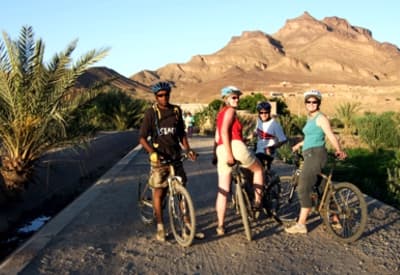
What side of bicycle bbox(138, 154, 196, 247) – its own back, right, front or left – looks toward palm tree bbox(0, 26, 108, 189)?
back

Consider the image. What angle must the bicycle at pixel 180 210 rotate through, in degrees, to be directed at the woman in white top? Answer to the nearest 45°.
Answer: approximately 90° to its left

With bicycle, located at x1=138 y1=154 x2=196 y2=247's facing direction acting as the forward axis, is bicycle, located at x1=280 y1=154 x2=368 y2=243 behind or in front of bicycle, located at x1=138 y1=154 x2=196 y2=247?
in front

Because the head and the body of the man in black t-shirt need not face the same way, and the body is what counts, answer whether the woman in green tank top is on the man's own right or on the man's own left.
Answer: on the man's own left

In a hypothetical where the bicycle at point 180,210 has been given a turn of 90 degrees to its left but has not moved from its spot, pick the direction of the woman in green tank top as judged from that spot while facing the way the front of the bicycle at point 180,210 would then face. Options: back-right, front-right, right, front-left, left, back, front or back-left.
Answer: front-right

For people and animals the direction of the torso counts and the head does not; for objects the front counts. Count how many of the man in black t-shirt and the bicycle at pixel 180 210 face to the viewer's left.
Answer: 0

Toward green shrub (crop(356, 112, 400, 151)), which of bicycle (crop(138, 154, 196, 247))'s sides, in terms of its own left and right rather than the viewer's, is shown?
left

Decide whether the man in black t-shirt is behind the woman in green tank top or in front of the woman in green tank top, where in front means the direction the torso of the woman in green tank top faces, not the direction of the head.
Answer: in front

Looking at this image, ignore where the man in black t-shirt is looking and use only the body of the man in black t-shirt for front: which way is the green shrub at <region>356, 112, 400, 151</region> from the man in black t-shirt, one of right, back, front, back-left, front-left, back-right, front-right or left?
back-left

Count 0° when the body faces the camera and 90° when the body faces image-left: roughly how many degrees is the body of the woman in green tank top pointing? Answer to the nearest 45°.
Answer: approximately 45°

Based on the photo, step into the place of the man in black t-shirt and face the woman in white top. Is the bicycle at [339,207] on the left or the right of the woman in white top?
right

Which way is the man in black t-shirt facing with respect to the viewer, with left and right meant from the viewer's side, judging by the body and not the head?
facing the viewer

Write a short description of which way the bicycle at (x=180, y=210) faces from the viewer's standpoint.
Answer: facing the viewer and to the right of the viewer
